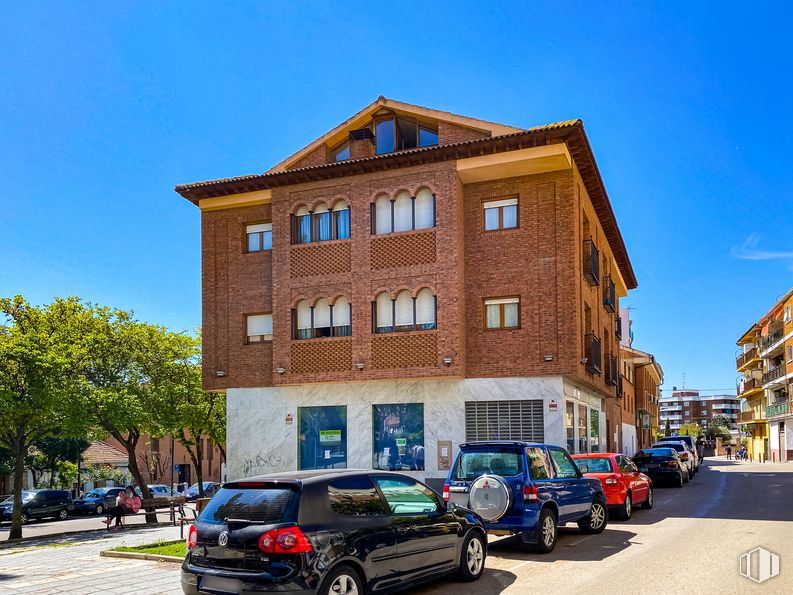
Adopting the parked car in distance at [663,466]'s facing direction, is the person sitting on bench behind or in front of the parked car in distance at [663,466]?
behind

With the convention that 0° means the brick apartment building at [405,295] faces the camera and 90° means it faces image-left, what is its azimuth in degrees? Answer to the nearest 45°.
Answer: approximately 0°

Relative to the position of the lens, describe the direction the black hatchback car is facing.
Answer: facing away from the viewer and to the right of the viewer

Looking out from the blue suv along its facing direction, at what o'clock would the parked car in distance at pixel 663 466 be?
The parked car in distance is roughly at 11 o'clock from the blue suv.

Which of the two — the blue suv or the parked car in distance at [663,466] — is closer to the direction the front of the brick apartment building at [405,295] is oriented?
the blue suv

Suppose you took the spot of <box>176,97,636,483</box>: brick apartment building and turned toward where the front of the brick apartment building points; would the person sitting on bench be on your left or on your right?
on your right

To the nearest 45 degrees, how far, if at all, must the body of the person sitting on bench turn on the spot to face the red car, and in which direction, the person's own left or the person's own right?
approximately 135° to the person's own left

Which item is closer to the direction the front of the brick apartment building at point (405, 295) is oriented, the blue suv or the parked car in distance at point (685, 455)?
the blue suv
